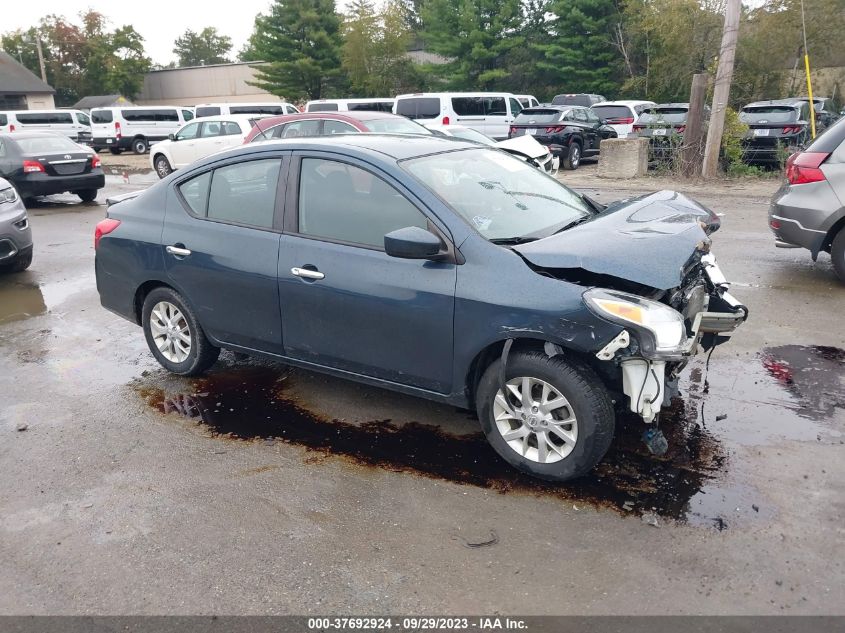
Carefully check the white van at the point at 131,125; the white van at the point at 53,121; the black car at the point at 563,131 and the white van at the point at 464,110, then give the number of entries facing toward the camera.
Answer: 0

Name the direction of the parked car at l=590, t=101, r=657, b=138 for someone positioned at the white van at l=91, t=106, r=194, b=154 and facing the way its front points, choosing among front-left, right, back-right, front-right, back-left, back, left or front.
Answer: right

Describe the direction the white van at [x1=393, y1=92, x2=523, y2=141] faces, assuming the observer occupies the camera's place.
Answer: facing away from the viewer and to the right of the viewer

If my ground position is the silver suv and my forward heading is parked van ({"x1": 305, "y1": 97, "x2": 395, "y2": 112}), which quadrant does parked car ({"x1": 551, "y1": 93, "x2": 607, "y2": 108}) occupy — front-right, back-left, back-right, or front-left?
front-right

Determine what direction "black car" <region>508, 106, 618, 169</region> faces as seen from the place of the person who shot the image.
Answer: facing away from the viewer and to the right of the viewer

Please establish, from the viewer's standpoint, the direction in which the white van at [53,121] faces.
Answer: facing away from the viewer and to the right of the viewer

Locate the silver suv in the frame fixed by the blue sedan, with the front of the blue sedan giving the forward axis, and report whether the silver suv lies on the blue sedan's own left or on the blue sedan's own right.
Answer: on the blue sedan's own left

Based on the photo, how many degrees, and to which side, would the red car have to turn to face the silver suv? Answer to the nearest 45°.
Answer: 0° — it already faces it

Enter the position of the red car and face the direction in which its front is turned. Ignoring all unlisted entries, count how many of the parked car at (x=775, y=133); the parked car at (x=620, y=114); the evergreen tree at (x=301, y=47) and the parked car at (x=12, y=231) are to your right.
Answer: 1

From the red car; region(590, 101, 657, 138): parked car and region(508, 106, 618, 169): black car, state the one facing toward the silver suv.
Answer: the red car

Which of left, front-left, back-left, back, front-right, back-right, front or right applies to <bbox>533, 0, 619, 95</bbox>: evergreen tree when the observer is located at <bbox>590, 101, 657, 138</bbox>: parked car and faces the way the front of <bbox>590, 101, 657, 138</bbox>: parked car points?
front-left

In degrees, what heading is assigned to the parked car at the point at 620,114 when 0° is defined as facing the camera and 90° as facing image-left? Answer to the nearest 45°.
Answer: approximately 225°

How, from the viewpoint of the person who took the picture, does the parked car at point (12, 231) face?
facing the viewer and to the right of the viewer

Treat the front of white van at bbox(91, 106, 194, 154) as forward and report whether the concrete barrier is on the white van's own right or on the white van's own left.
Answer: on the white van's own right

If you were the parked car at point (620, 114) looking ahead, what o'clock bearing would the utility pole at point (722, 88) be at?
The utility pole is roughly at 4 o'clock from the parked car.
